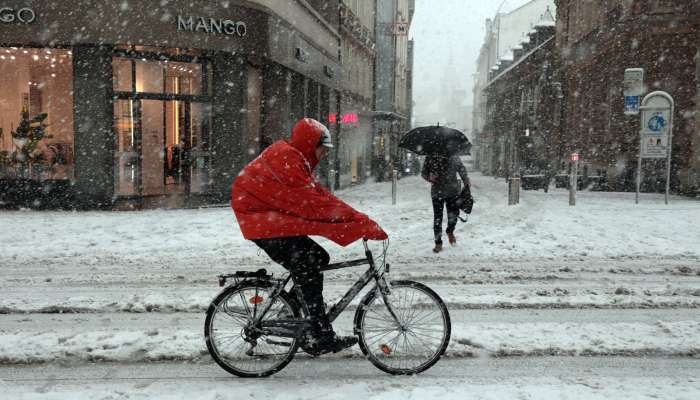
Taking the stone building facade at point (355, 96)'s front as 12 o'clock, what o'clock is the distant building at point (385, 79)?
The distant building is roughly at 8 o'clock from the stone building facade.

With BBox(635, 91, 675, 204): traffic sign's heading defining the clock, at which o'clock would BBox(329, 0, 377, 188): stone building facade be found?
The stone building facade is roughly at 4 o'clock from the traffic sign.

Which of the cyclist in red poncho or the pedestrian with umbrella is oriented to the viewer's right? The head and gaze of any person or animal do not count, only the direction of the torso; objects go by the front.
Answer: the cyclist in red poncho

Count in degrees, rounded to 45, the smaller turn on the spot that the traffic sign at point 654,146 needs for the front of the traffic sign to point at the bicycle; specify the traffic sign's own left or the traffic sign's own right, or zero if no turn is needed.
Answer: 0° — it already faces it

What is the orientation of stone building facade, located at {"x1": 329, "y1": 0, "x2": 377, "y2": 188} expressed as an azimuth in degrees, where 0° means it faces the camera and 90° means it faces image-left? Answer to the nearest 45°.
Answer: approximately 315°

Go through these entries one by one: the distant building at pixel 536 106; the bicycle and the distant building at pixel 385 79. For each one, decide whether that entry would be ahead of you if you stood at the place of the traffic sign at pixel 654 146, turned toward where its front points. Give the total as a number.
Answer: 1

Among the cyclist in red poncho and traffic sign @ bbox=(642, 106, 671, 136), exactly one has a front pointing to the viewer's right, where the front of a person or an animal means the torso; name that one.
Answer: the cyclist in red poncho

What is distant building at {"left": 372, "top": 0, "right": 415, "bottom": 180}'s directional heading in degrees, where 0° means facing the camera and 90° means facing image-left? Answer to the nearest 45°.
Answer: approximately 315°

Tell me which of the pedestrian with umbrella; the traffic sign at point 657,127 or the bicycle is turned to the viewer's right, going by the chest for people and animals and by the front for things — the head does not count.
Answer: the bicycle

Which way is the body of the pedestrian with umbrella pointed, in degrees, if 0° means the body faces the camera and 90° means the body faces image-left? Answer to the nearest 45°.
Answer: approximately 0°

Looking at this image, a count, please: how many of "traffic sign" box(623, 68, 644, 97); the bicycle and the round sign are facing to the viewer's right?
1

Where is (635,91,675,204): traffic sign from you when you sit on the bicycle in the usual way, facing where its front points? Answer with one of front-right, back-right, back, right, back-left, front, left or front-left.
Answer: front-left

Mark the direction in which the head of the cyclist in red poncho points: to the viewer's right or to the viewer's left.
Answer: to the viewer's right
